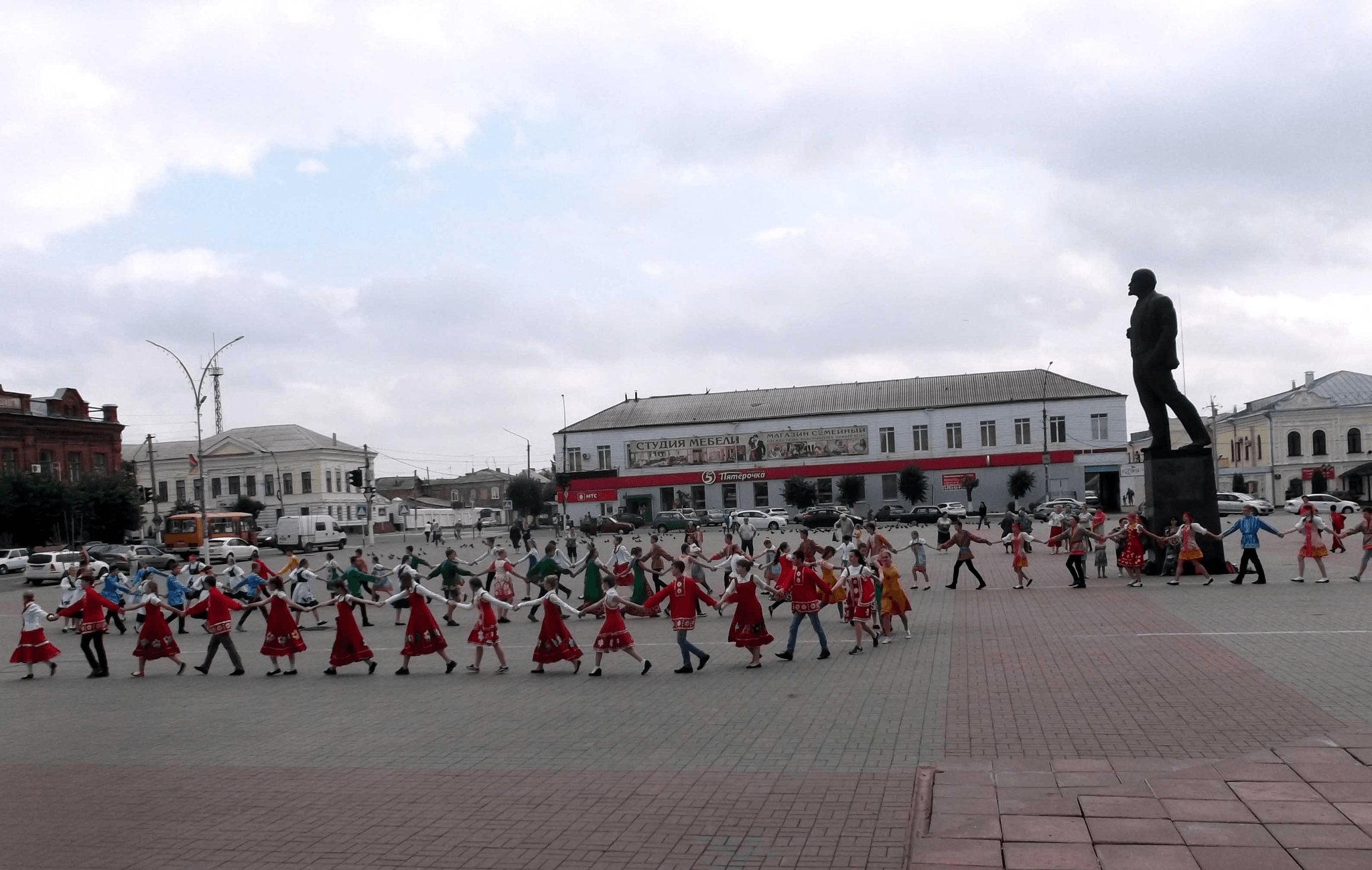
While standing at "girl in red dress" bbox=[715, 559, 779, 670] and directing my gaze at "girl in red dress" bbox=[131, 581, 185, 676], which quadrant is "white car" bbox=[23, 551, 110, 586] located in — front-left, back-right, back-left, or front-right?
front-right

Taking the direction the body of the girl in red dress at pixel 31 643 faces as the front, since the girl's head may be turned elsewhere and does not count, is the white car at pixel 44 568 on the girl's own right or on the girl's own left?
on the girl's own right

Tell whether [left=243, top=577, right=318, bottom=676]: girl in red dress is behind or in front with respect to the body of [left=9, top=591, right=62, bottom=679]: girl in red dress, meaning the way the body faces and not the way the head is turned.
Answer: behind

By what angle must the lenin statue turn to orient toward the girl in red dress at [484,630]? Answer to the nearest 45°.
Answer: approximately 45° to its left

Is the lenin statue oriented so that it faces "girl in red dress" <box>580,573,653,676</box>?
no

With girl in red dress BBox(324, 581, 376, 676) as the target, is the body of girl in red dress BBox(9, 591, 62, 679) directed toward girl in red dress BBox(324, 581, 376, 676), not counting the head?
no

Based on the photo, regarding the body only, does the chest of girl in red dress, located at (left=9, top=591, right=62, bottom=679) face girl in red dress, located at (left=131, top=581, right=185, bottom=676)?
no

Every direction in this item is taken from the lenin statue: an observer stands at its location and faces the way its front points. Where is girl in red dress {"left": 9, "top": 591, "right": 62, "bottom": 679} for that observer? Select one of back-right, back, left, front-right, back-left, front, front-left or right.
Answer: front-left

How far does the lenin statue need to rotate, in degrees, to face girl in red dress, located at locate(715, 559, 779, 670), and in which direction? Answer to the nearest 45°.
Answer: approximately 90° to its left

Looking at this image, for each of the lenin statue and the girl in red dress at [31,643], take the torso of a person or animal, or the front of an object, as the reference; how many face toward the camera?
0

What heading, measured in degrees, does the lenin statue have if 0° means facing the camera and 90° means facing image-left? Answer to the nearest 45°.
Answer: approximately 90°

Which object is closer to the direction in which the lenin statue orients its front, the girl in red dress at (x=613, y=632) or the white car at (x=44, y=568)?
the white car
